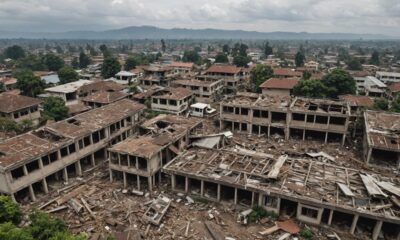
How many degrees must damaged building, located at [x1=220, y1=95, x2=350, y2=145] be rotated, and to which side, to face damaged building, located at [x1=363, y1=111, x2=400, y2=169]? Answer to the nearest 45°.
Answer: approximately 45° to its left

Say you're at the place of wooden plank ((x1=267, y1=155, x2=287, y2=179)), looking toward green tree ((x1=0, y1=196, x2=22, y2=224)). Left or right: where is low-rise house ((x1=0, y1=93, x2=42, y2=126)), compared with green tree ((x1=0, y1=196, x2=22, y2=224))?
right

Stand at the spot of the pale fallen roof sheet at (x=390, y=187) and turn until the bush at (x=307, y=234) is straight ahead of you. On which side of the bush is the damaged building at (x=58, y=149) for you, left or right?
right

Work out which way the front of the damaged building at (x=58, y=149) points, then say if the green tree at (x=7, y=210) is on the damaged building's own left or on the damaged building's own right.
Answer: on the damaged building's own right

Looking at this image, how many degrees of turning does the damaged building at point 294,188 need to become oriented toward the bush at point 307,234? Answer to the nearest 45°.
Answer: approximately 45° to its left

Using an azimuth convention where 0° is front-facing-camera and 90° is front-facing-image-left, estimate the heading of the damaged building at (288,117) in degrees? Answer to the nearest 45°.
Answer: approximately 0°

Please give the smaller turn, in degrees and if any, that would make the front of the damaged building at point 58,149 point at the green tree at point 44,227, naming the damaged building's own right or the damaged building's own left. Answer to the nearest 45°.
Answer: approximately 45° to the damaged building's own right
